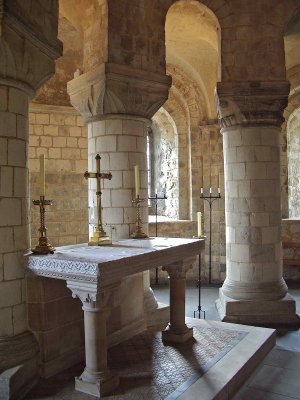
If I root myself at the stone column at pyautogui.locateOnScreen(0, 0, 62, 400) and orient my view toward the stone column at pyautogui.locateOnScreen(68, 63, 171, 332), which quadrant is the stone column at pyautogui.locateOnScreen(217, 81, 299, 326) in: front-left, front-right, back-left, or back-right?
front-right

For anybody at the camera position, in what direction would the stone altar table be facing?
facing the viewer and to the right of the viewer

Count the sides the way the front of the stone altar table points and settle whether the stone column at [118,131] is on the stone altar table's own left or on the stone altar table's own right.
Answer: on the stone altar table's own left

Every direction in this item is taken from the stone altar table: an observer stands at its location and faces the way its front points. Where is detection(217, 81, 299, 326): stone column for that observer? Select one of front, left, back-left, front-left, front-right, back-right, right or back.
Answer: left

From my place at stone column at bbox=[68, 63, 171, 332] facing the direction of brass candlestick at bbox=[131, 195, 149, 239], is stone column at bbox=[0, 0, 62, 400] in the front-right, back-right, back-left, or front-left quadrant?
front-right

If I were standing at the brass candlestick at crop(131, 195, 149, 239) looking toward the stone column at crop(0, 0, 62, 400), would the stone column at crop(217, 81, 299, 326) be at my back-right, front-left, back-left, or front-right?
back-left
